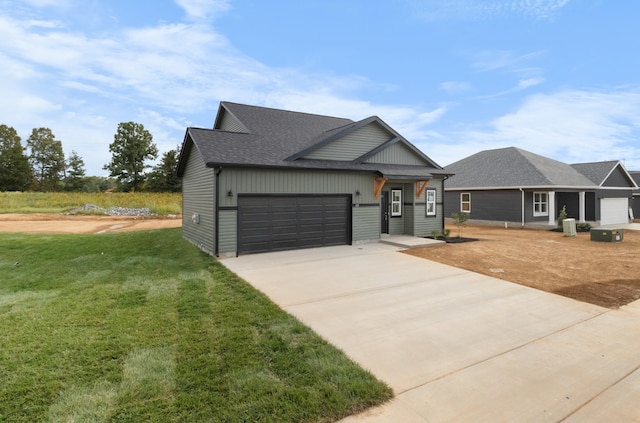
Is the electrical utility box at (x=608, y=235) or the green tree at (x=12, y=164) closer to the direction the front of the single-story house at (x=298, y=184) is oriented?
the electrical utility box

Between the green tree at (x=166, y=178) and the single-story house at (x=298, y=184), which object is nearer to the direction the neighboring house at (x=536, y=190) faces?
the single-story house

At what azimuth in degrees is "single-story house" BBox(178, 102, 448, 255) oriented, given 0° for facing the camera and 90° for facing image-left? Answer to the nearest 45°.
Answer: approximately 315°

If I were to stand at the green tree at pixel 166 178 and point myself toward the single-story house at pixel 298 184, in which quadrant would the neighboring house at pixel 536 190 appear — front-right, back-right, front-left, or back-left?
front-left

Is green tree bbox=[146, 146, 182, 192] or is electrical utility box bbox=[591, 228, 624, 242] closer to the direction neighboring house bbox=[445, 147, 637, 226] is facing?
the electrical utility box

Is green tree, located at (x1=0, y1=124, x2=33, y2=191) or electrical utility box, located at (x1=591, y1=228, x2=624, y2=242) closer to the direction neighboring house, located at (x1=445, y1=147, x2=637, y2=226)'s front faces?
the electrical utility box

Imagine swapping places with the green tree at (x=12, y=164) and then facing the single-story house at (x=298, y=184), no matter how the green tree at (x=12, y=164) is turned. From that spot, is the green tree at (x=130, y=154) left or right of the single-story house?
left

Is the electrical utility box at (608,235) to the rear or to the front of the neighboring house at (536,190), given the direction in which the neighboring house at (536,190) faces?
to the front

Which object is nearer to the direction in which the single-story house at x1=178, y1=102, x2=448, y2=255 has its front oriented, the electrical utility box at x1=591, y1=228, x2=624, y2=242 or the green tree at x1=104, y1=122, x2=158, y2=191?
the electrical utility box

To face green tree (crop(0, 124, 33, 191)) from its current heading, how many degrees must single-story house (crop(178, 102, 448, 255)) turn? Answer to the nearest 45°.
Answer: approximately 180°

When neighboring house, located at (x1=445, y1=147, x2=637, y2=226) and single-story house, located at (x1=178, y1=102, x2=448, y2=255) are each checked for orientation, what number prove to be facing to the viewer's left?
0
